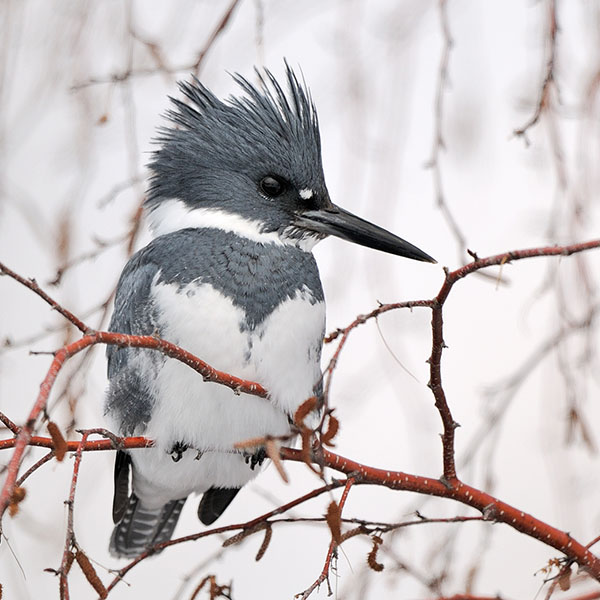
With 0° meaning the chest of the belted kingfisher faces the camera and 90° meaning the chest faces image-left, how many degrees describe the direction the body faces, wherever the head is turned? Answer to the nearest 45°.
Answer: approximately 315°

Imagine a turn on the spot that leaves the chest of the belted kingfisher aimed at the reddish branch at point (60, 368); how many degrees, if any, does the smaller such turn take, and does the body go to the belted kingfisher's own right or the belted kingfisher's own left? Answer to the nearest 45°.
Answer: approximately 45° to the belted kingfisher's own right
